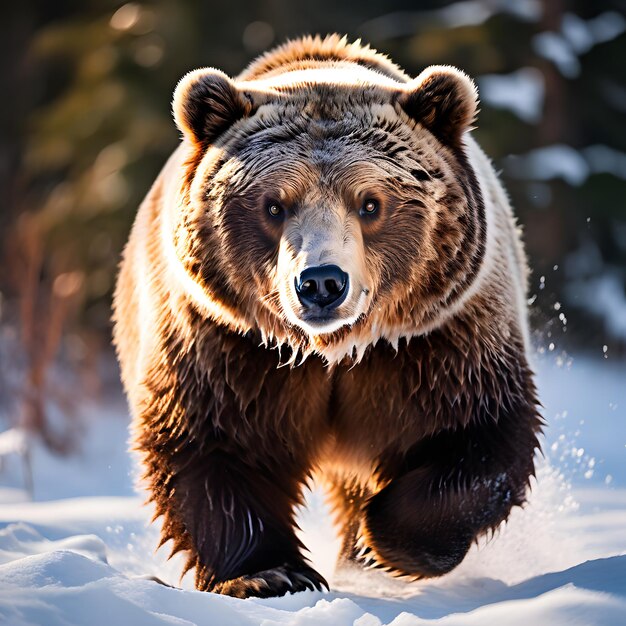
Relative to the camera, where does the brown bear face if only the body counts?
toward the camera
